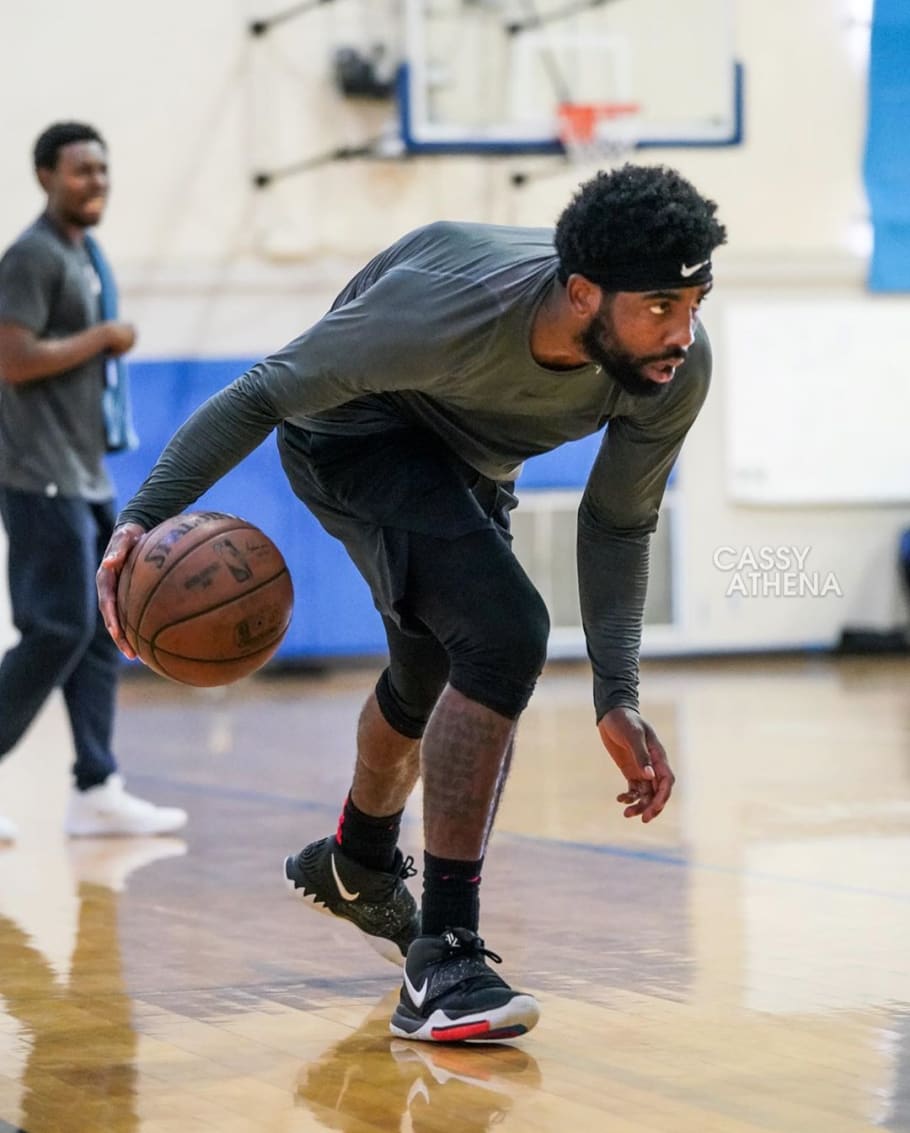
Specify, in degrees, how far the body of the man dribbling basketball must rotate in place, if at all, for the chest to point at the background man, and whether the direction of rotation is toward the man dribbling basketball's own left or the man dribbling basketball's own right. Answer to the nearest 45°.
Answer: approximately 180°

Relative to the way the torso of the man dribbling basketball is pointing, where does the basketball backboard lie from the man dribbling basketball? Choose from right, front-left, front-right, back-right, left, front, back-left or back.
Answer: back-left

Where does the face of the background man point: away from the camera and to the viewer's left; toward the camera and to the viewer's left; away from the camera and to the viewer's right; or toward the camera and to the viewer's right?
toward the camera and to the viewer's right

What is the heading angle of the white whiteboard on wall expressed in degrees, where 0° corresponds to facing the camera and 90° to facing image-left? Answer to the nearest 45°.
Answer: approximately 0°

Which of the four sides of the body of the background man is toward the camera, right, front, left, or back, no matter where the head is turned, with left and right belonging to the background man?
right

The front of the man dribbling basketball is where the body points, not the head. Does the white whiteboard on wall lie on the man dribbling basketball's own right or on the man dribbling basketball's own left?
on the man dribbling basketball's own left

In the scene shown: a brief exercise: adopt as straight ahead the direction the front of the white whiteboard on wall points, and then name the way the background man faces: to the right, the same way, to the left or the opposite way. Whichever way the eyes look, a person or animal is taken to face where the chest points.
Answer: to the left

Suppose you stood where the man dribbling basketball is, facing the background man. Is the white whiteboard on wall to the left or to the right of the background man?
right

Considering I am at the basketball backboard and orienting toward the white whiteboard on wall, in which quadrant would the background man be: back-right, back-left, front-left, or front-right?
back-right

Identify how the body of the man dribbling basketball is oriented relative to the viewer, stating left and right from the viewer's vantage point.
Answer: facing the viewer and to the right of the viewer

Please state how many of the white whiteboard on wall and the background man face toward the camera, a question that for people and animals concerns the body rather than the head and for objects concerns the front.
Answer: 1

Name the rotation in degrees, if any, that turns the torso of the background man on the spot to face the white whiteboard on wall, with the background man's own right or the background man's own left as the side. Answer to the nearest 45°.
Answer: approximately 45° to the background man's own left
